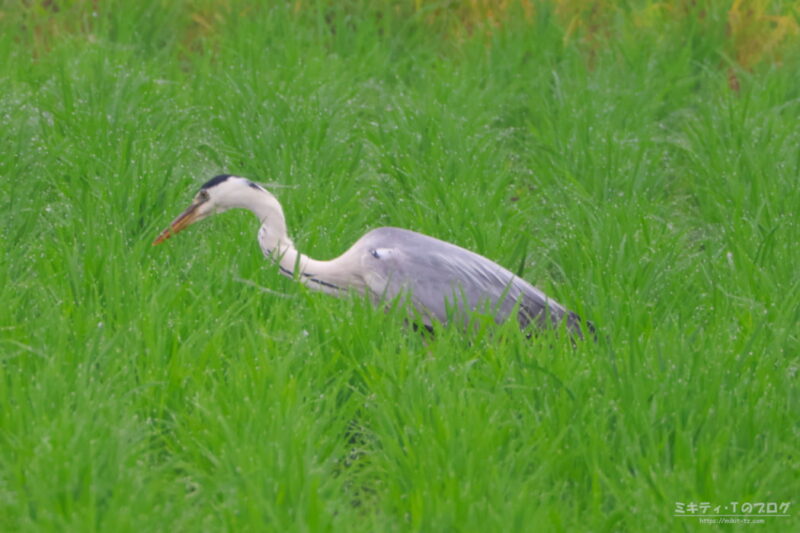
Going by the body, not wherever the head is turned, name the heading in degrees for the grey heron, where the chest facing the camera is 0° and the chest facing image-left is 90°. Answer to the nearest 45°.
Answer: approximately 90°
